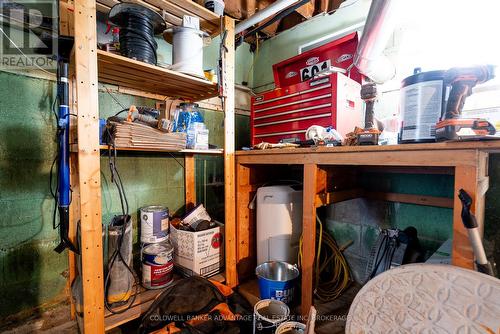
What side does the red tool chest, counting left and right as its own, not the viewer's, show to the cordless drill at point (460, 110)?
left

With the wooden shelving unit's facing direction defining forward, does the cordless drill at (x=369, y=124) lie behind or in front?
in front

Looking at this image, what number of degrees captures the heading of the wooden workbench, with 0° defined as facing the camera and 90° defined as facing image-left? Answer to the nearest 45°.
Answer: approximately 0°
